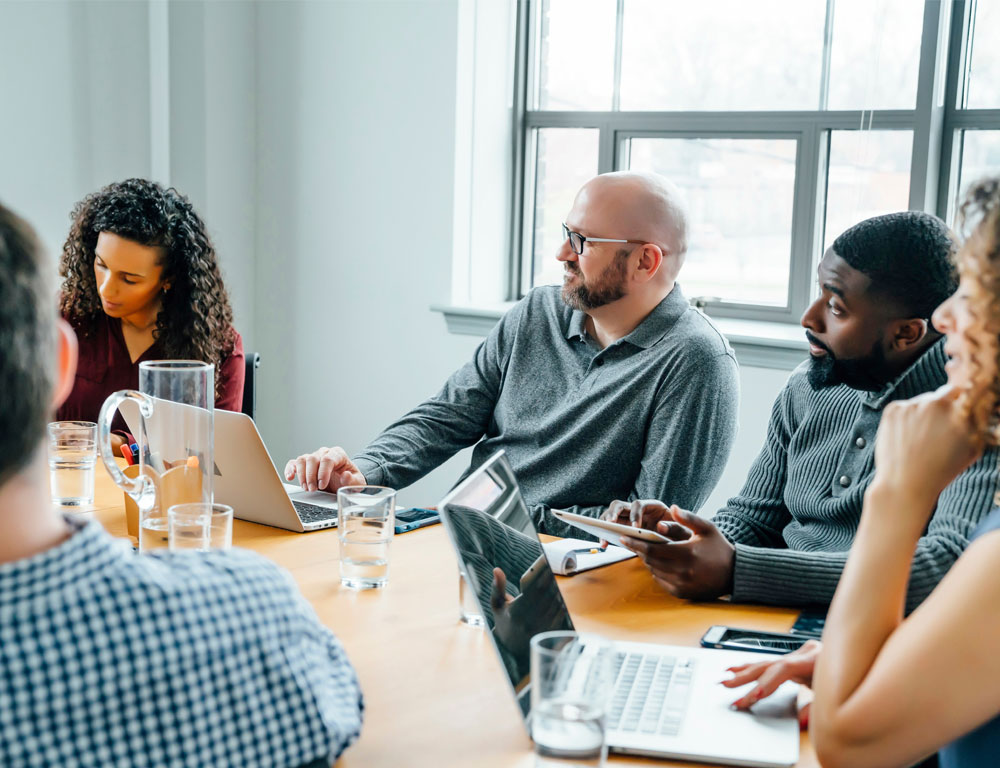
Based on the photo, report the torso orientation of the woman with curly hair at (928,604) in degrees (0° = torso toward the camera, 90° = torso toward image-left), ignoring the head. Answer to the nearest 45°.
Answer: approximately 90°

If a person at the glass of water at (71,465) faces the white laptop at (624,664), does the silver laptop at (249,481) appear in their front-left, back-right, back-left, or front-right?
front-left

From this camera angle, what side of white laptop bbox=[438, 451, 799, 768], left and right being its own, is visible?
right

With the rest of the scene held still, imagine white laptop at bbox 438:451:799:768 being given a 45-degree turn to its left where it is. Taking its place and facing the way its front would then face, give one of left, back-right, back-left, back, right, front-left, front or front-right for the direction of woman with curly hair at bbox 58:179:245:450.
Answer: left

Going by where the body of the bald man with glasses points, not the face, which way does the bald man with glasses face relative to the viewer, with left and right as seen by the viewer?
facing the viewer and to the left of the viewer

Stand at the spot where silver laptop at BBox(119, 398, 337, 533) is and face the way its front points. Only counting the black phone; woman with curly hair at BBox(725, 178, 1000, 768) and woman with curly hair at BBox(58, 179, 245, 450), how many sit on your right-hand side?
2

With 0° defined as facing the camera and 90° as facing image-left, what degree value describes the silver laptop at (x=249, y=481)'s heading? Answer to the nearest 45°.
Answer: approximately 225°

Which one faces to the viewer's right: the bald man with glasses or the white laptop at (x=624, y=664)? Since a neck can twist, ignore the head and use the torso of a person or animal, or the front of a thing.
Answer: the white laptop

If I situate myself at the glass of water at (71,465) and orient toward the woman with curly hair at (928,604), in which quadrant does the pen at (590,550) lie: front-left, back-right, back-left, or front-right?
front-left

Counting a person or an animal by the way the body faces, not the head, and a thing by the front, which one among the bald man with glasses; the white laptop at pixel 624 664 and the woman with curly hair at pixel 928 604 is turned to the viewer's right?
the white laptop

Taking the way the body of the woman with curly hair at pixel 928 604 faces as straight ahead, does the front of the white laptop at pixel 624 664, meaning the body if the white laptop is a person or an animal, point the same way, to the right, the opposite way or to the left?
the opposite way

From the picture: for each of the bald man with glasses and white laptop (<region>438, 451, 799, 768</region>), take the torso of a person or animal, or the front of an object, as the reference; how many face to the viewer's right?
1

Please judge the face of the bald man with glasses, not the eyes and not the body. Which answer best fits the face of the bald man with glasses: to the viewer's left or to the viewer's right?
to the viewer's left

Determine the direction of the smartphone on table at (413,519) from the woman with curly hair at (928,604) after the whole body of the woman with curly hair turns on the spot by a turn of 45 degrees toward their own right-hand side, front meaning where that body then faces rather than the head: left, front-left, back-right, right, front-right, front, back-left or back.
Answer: front
